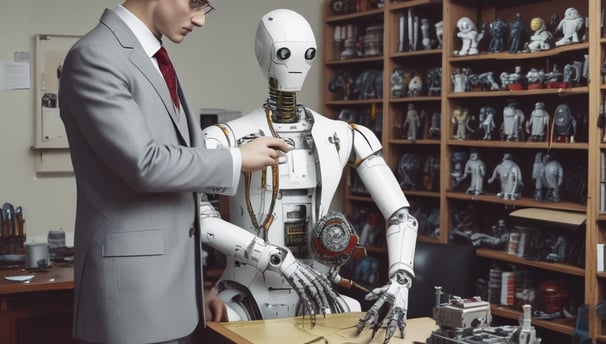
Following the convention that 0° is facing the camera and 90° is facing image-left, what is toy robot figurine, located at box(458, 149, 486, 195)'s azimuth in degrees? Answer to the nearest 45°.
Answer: approximately 45°

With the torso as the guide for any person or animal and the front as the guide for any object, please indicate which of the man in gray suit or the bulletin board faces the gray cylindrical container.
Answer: the bulletin board

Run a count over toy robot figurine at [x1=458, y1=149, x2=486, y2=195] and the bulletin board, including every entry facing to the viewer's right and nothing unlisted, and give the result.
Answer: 0

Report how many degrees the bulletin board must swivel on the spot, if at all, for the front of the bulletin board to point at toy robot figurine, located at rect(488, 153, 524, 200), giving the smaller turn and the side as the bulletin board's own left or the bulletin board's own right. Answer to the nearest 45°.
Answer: approximately 45° to the bulletin board's own left

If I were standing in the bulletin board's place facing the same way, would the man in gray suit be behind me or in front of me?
in front

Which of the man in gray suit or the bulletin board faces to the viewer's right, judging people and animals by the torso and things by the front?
the man in gray suit

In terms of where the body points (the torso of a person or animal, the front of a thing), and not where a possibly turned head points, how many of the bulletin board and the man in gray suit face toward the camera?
1

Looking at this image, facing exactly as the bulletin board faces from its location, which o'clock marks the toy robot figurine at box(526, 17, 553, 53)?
The toy robot figurine is roughly at 10 o'clock from the bulletin board.

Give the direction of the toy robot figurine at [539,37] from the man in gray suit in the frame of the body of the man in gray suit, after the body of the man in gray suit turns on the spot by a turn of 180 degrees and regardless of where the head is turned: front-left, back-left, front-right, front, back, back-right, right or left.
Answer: back-right

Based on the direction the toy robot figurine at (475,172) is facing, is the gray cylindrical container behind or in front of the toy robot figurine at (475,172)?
in front

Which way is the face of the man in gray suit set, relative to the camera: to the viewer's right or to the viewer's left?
to the viewer's right

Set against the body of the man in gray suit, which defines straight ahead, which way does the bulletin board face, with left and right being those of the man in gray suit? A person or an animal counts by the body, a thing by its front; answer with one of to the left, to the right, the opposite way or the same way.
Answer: to the right

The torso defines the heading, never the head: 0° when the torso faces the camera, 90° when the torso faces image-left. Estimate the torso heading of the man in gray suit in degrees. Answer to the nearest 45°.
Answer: approximately 270°
